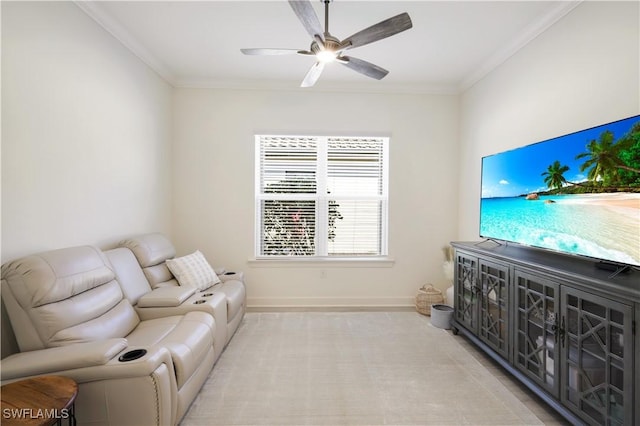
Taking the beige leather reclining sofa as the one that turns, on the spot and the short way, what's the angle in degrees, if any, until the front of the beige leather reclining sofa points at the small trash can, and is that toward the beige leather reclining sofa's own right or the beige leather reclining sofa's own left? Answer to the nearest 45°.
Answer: approximately 45° to the beige leather reclining sofa's own left

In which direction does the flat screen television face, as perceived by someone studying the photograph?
facing the viewer and to the left of the viewer

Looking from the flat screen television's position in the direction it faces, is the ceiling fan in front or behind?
in front

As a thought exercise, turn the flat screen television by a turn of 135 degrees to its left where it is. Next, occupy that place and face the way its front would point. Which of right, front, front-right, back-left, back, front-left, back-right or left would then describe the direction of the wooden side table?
back-right

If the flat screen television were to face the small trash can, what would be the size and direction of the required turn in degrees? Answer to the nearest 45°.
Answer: approximately 90° to its right

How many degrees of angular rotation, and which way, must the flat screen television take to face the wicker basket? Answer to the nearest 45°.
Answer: approximately 90° to its right

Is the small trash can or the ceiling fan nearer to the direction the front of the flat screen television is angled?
the ceiling fan

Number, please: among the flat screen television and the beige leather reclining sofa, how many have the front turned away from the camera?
0

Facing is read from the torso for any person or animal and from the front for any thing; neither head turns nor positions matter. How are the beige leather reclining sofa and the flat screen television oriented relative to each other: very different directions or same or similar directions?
very different directions

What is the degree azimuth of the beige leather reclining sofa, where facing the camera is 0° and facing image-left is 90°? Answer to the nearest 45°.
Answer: approximately 315°

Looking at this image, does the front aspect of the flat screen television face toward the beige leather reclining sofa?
yes
